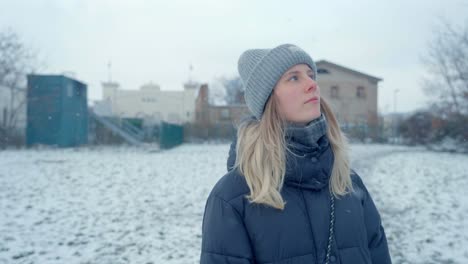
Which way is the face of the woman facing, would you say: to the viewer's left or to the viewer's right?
to the viewer's right

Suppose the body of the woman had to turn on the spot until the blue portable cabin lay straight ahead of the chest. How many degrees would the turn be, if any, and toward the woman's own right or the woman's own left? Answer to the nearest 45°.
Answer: approximately 180°

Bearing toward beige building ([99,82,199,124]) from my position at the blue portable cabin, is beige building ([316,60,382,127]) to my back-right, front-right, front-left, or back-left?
front-right

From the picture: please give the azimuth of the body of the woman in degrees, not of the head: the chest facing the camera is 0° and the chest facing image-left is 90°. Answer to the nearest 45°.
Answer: approximately 315°

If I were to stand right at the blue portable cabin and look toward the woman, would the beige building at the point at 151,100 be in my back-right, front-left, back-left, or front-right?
back-left

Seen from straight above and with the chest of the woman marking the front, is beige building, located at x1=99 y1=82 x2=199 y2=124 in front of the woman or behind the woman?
behind

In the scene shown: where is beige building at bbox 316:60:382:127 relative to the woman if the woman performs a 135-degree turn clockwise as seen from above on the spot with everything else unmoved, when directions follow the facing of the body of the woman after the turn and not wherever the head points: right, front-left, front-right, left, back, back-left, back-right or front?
right
